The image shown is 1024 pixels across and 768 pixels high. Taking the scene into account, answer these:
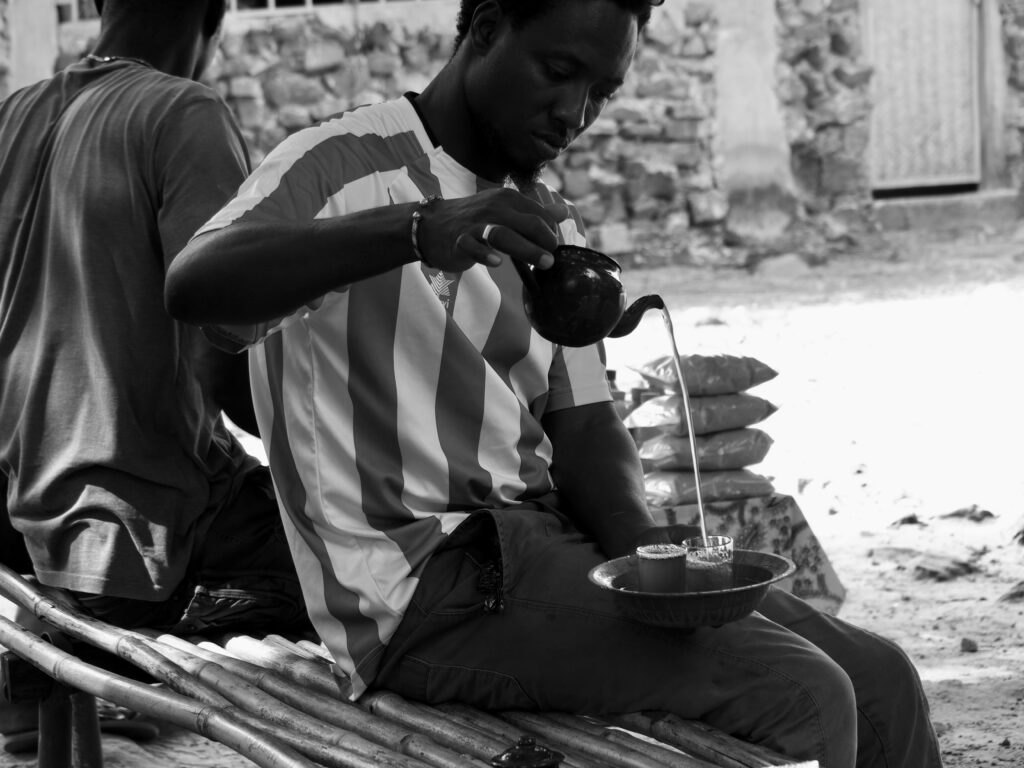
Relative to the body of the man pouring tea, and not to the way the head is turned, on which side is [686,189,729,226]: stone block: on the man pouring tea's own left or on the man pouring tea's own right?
on the man pouring tea's own left

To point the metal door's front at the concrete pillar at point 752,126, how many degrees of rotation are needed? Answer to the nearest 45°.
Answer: approximately 45° to its right

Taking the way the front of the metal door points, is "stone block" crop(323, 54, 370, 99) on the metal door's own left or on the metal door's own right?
on the metal door's own right

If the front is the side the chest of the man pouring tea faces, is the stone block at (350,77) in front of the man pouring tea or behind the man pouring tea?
behind

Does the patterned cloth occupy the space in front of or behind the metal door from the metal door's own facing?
in front

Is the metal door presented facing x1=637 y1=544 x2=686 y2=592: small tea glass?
yes

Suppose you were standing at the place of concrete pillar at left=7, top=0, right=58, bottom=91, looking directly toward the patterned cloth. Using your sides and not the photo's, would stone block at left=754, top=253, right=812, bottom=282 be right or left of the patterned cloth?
left

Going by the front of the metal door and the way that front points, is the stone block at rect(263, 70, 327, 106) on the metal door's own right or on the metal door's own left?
on the metal door's own right

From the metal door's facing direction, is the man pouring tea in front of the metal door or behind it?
in front

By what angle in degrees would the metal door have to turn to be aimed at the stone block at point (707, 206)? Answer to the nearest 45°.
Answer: approximately 45° to its right

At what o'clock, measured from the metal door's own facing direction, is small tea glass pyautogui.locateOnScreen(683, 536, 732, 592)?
The small tea glass is roughly at 12 o'clock from the metal door.

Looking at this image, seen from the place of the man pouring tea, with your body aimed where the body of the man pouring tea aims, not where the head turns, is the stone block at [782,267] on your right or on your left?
on your left
